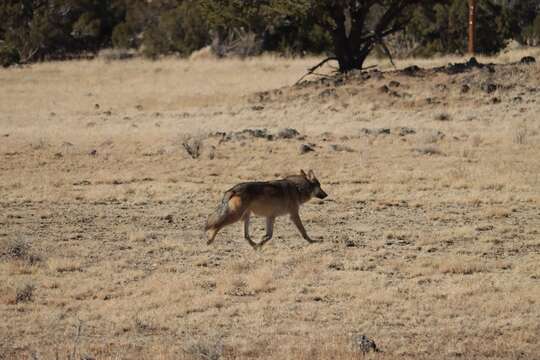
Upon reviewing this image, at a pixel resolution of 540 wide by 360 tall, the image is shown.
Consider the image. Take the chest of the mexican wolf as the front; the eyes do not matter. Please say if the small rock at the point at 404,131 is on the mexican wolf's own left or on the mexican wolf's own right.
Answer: on the mexican wolf's own left

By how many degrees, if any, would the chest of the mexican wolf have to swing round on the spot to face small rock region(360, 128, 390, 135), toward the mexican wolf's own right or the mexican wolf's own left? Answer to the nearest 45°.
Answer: approximately 90° to the mexican wolf's own left

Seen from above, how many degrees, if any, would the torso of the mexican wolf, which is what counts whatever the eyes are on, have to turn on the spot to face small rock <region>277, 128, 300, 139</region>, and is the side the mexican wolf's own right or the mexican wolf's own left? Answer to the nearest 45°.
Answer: approximately 90° to the mexican wolf's own left

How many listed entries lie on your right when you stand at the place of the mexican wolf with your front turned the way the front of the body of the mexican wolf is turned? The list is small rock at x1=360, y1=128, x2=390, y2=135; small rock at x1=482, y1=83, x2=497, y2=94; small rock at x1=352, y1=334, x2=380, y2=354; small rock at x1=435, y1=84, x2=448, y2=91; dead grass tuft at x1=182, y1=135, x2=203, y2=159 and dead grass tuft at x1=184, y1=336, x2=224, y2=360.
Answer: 2

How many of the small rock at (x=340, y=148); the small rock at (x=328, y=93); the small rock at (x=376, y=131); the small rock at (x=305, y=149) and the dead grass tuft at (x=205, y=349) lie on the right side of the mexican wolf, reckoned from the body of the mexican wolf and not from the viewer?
1

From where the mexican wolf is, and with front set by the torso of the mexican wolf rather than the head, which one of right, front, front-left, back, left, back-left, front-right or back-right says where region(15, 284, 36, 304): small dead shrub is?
back-right

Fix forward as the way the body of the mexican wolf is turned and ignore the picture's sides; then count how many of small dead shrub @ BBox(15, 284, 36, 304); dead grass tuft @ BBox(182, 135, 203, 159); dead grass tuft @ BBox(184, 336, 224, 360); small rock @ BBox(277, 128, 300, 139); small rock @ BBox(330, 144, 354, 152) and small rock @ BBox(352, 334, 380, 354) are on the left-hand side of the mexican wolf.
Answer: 3

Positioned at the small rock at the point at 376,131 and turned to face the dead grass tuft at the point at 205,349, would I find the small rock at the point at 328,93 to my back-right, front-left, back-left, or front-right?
back-right

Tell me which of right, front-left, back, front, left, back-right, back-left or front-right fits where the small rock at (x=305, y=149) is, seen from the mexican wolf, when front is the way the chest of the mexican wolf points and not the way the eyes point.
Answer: left

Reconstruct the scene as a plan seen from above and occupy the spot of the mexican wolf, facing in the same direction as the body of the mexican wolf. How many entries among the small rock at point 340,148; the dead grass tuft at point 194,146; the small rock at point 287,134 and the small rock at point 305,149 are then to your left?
4

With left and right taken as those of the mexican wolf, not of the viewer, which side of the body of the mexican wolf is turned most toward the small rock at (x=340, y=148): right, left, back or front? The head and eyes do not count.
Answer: left

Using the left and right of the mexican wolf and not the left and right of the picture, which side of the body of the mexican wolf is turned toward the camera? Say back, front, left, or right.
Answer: right

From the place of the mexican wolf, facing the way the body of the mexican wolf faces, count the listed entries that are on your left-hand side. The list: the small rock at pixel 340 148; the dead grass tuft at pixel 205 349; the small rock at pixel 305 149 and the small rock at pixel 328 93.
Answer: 3

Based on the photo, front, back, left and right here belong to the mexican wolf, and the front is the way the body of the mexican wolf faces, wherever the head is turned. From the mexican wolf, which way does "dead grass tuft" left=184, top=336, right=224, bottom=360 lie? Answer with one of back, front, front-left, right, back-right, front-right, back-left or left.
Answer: right

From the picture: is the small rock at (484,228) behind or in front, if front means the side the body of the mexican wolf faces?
in front

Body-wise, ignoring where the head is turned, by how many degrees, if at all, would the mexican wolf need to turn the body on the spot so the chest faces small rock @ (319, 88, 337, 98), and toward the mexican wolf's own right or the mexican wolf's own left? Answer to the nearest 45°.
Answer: approximately 90° to the mexican wolf's own left
